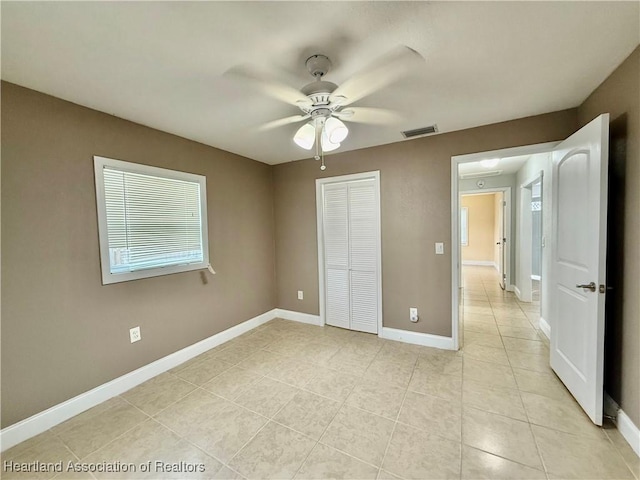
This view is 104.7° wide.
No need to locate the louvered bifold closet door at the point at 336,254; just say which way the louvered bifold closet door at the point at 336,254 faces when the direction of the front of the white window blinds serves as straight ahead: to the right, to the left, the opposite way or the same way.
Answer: to the right

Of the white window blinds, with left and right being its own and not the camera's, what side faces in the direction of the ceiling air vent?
front

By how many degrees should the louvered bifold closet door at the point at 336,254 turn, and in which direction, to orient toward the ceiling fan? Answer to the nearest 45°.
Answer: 0° — it already faces it

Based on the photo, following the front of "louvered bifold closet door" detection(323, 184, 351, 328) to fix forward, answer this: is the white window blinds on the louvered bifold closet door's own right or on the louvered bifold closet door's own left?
on the louvered bifold closet door's own right

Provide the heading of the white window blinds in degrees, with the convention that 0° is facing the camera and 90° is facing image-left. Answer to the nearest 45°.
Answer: approximately 315°

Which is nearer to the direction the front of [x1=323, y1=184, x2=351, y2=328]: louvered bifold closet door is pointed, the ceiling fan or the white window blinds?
the ceiling fan

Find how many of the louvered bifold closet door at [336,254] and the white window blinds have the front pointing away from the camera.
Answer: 0

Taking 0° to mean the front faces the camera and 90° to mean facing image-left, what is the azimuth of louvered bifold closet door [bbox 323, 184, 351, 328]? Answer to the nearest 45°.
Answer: approximately 0°

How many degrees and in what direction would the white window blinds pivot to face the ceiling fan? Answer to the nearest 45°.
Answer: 0° — it already faces it

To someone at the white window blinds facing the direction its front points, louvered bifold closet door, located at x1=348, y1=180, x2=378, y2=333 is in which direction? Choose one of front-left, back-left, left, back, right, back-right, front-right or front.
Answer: front-left
